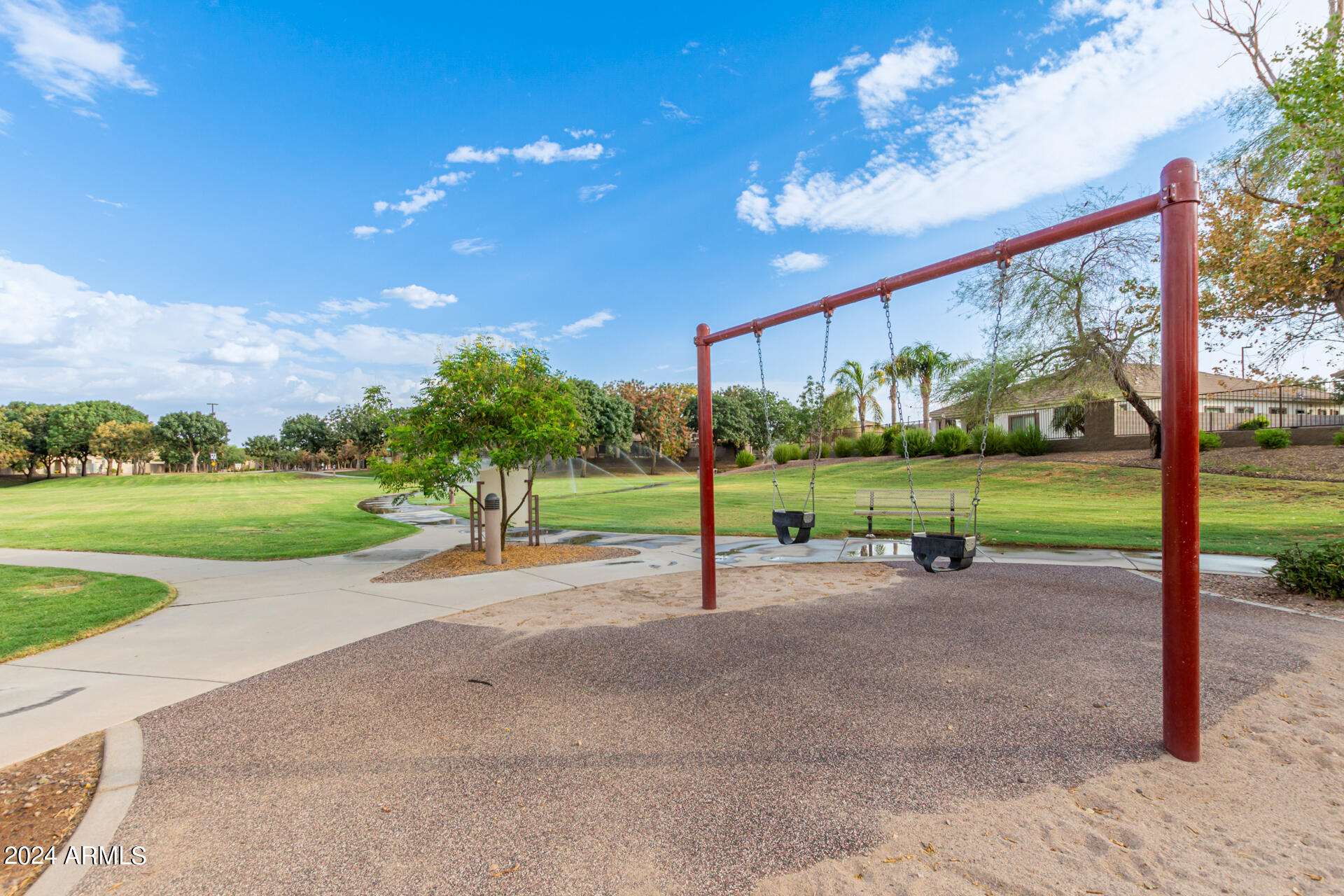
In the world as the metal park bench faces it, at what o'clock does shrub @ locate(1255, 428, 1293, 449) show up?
The shrub is roughly at 7 o'clock from the metal park bench.

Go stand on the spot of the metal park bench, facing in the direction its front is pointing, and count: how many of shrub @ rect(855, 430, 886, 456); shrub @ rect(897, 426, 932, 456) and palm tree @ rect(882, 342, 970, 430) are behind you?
3

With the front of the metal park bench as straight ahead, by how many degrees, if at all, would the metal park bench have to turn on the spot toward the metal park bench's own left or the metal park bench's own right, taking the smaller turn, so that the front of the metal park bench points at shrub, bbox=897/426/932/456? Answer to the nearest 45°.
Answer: approximately 180°

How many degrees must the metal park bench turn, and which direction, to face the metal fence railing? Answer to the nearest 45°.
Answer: approximately 135° to its left

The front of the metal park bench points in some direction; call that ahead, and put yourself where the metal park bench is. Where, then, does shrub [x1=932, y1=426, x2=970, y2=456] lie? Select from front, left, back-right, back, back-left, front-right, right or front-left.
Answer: back

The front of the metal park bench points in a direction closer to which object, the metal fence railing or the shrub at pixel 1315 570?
the shrub

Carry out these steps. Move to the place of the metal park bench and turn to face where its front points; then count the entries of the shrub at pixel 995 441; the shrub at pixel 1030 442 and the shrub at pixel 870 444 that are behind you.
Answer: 3

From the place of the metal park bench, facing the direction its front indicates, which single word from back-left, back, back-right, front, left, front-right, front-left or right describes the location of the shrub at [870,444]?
back

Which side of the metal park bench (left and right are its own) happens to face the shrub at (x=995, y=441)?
back

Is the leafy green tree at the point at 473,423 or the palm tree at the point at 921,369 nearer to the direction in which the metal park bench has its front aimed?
the leafy green tree

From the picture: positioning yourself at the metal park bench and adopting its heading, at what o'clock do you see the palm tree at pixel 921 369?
The palm tree is roughly at 6 o'clock from the metal park bench.

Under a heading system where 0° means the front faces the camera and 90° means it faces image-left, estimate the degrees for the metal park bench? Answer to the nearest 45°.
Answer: approximately 0°

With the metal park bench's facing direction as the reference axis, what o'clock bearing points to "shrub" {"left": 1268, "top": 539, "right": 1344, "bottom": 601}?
The shrub is roughly at 10 o'clock from the metal park bench.
